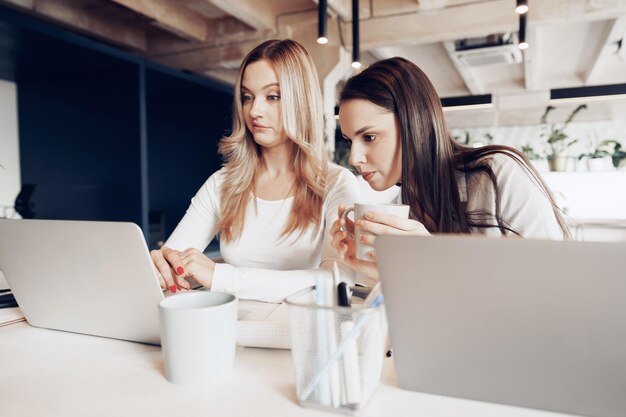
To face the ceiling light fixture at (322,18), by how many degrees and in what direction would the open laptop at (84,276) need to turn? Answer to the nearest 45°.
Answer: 0° — it already faces it

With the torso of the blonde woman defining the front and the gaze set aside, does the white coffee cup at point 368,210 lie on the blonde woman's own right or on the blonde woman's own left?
on the blonde woman's own left

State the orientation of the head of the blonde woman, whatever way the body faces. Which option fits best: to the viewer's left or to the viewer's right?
to the viewer's left

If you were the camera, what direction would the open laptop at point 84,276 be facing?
facing away from the viewer and to the right of the viewer

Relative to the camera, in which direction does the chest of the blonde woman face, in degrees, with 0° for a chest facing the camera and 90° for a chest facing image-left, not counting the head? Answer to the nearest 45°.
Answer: approximately 45°

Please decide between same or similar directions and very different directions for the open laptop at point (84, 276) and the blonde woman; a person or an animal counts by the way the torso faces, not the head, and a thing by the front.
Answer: very different directions

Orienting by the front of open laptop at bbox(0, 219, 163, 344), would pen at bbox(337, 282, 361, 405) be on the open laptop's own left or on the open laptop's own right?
on the open laptop's own right

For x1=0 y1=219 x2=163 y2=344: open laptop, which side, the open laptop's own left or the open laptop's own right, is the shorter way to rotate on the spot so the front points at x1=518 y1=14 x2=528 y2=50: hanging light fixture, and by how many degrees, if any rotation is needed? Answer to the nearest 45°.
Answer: approximately 45° to the open laptop's own right
